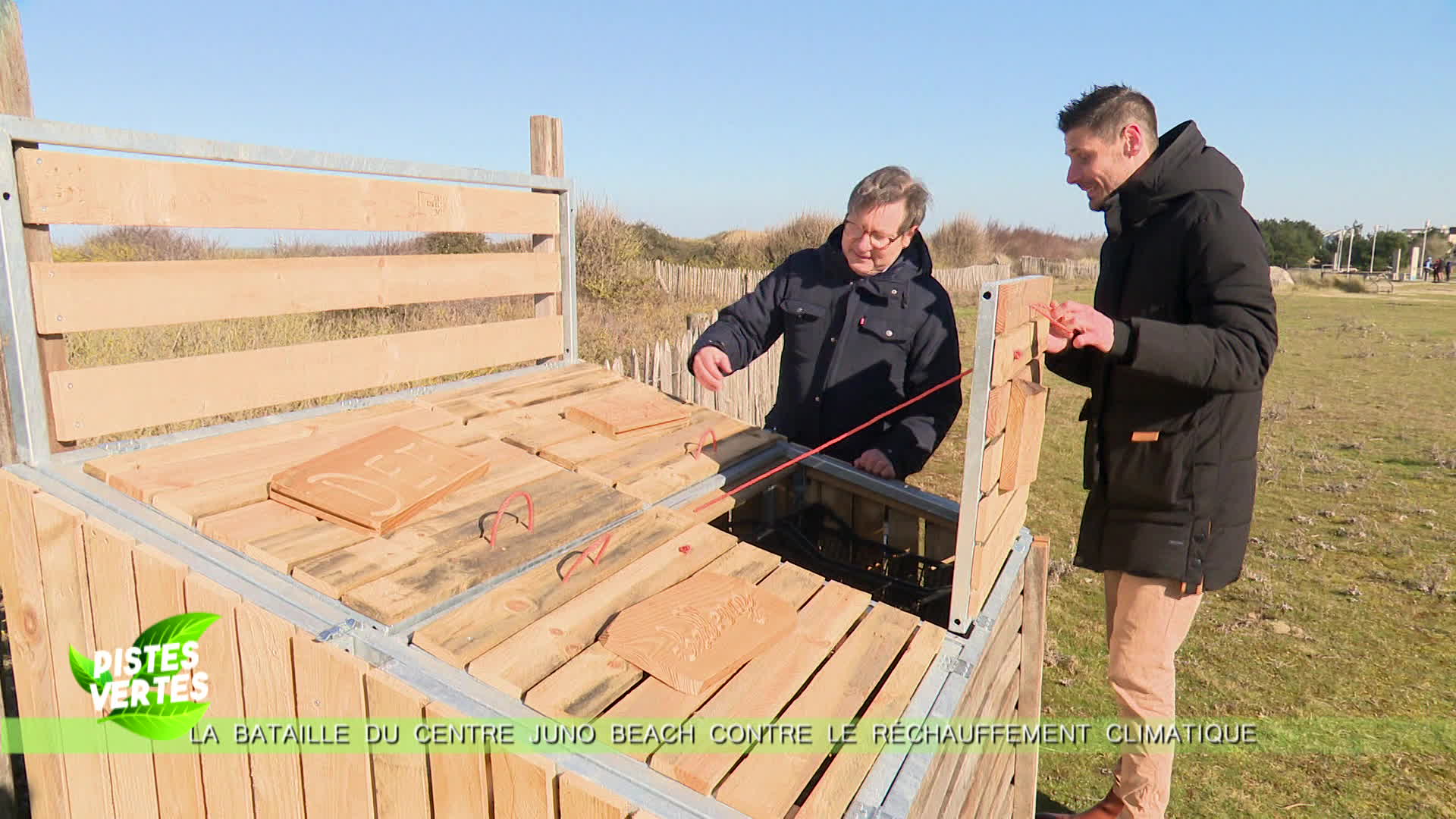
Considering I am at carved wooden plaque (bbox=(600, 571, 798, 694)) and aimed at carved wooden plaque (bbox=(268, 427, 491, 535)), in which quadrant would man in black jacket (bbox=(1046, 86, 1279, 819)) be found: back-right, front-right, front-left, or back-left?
back-right

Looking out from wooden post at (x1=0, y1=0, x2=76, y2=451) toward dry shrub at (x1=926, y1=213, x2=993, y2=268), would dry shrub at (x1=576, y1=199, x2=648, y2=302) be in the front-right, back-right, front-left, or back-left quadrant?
front-left

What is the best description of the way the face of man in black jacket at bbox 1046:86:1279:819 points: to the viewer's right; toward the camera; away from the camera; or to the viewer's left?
to the viewer's left

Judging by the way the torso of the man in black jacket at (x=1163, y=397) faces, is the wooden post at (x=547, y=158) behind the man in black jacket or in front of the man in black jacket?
in front

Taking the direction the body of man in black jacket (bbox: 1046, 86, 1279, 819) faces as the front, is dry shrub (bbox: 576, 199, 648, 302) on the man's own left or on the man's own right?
on the man's own right

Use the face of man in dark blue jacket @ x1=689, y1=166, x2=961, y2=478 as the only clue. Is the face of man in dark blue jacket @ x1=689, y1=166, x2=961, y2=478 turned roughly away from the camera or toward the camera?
toward the camera

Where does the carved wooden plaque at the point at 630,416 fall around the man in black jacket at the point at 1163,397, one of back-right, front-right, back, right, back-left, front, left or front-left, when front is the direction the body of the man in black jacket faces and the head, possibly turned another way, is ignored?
front

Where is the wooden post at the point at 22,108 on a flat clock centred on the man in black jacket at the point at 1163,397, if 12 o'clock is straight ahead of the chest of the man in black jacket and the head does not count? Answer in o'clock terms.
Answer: The wooden post is roughly at 11 o'clock from the man in black jacket.

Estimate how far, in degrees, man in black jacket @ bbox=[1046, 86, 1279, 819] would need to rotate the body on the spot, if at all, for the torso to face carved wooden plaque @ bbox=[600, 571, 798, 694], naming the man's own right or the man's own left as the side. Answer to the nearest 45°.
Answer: approximately 45° to the man's own left

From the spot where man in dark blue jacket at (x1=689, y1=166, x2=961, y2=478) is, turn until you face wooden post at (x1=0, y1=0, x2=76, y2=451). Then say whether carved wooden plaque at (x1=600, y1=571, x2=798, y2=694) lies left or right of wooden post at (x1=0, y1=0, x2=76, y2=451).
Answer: left

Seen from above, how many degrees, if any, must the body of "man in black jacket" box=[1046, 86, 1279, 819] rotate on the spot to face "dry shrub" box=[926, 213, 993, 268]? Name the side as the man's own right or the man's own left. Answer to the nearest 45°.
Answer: approximately 90° to the man's own right

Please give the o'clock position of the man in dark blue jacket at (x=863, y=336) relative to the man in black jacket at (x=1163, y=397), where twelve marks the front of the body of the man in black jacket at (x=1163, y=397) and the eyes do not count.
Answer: the man in dark blue jacket at (x=863, y=336) is roughly at 1 o'clock from the man in black jacket at (x=1163, y=397).

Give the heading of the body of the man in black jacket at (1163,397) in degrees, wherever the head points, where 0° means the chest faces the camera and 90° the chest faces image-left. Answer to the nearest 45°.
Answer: approximately 90°

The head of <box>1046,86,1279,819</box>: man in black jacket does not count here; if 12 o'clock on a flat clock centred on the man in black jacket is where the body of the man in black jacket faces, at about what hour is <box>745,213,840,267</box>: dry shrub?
The dry shrub is roughly at 2 o'clock from the man in black jacket.
